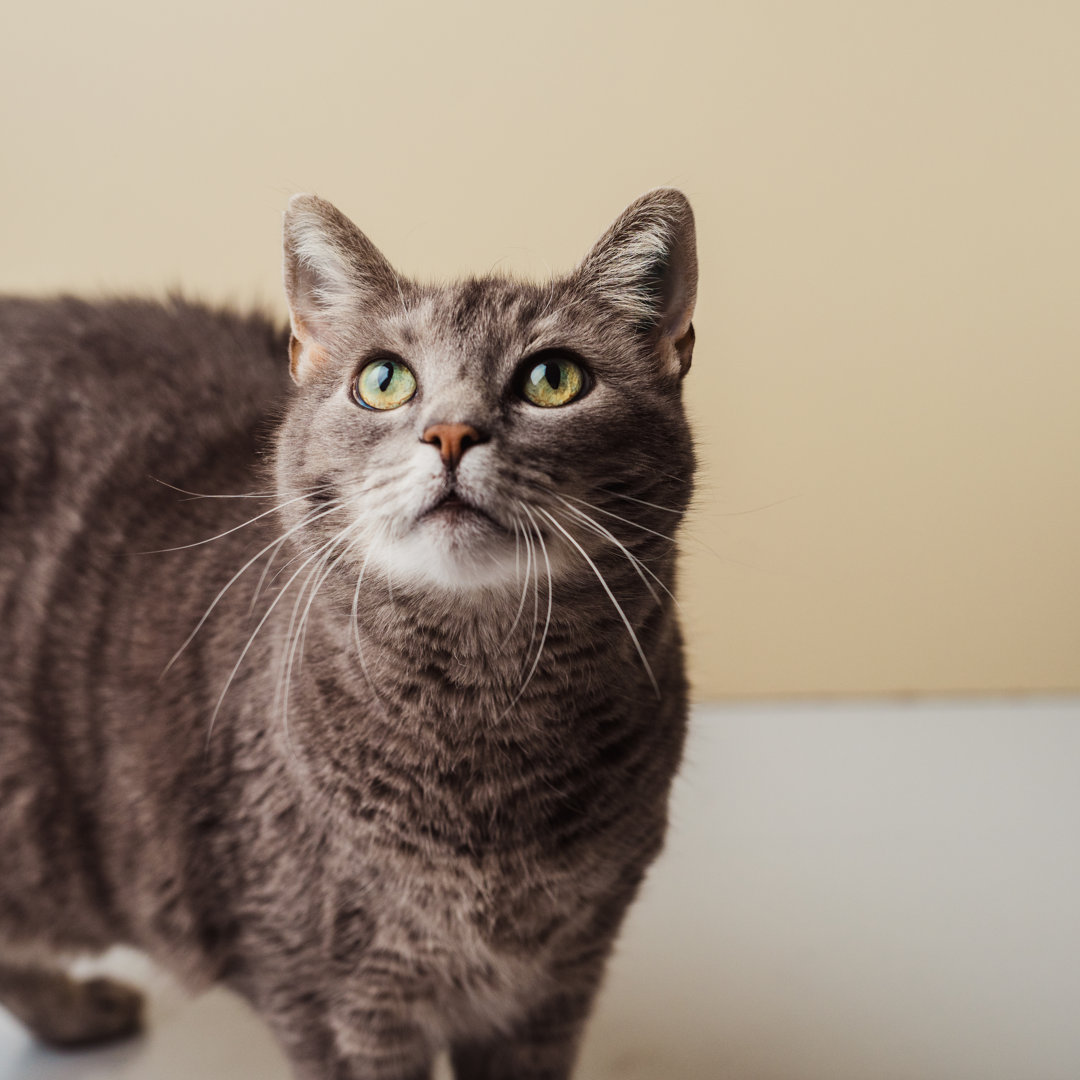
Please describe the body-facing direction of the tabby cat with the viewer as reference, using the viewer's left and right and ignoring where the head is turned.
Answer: facing the viewer and to the right of the viewer
